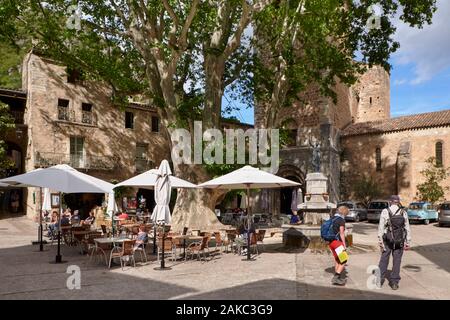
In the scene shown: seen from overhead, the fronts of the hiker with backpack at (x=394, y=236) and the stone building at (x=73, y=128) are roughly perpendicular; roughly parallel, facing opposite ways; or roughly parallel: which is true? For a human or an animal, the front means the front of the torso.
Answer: roughly perpendicular

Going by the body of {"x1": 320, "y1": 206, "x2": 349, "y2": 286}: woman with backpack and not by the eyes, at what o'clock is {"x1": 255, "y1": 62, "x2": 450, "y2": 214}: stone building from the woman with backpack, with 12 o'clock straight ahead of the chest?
The stone building is roughly at 9 o'clock from the woman with backpack.

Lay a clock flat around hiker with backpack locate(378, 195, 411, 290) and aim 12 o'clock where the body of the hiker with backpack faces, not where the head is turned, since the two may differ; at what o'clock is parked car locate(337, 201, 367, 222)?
The parked car is roughly at 12 o'clock from the hiker with backpack.

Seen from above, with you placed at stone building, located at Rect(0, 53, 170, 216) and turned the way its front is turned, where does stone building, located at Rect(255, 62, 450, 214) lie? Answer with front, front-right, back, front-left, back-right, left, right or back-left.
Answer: front-left

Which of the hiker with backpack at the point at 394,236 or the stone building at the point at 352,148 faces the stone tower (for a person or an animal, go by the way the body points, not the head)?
the hiker with backpack

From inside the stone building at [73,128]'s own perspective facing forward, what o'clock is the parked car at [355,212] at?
The parked car is roughly at 11 o'clock from the stone building.

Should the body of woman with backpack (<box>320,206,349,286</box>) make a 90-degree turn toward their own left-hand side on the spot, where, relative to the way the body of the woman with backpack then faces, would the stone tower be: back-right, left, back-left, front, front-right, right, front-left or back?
front

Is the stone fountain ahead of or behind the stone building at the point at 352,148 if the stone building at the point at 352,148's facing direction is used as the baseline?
ahead

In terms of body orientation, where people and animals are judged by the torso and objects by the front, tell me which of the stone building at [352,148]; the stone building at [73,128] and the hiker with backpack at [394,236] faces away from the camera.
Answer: the hiker with backpack

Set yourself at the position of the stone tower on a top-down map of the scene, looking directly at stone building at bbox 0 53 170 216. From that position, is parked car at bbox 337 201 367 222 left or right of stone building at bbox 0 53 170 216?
left

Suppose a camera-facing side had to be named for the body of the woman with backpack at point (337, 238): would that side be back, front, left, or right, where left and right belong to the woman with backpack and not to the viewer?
right

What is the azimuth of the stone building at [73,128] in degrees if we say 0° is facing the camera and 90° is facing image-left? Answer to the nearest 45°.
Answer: approximately 315°

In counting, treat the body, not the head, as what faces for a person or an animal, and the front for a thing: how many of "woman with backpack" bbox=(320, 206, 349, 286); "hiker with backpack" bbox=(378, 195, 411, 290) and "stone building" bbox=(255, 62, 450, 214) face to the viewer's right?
1

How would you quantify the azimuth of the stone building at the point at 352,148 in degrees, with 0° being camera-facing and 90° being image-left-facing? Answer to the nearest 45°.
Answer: approximately 45°

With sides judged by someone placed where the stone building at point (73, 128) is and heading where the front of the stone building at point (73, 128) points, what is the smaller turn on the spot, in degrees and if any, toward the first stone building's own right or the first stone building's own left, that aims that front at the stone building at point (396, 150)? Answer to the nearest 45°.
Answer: approximately 45° to the first stone building's own left

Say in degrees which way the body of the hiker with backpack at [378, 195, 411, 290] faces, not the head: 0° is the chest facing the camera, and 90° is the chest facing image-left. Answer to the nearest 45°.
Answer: approximately 180°
